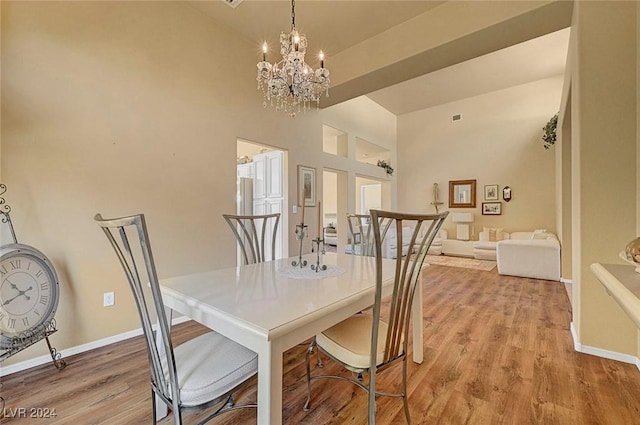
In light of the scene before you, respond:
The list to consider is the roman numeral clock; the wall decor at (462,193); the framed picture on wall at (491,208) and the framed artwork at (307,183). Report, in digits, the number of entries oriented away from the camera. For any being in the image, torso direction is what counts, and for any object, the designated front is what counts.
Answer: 0

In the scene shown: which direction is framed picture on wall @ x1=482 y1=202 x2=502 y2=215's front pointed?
toward the camera

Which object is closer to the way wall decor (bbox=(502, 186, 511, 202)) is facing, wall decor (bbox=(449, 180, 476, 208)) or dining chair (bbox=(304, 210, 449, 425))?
the dining chair

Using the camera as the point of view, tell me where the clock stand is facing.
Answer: facing the viewer and to the right of the viewer

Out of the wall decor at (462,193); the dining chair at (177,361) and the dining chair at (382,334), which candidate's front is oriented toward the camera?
the wall decor

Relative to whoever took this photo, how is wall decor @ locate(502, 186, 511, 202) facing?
facing the viewer

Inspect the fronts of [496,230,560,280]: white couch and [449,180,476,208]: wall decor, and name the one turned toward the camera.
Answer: the wall decor

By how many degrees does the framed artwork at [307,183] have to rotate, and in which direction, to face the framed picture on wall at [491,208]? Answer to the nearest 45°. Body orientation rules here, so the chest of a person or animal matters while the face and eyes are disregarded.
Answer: approximately 90° to its left

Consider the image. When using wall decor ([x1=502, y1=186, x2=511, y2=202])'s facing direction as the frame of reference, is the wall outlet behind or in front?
in front

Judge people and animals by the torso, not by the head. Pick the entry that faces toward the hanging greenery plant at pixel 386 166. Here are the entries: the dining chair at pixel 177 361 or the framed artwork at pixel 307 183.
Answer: the dining chair

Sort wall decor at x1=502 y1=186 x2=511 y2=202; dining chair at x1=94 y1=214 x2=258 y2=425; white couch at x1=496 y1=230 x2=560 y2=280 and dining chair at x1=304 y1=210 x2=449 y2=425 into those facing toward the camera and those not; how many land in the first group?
1

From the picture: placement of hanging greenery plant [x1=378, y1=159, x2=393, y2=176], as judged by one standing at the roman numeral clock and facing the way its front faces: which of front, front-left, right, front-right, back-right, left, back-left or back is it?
front-left

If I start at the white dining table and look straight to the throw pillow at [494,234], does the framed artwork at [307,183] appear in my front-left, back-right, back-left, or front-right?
front-left

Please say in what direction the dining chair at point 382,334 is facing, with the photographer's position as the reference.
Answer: facing away from the viewer and to the left of the viewer

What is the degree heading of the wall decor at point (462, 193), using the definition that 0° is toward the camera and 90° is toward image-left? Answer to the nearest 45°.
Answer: approximately 0°
